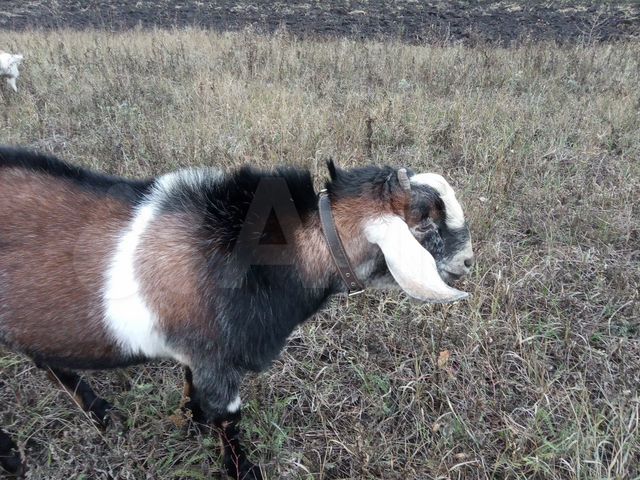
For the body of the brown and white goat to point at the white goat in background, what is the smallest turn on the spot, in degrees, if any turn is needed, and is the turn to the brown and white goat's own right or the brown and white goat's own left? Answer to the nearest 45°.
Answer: approximately 135° to the brown and white goat's own left

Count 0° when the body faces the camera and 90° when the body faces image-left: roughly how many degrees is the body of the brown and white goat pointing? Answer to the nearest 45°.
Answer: approximately 270°
